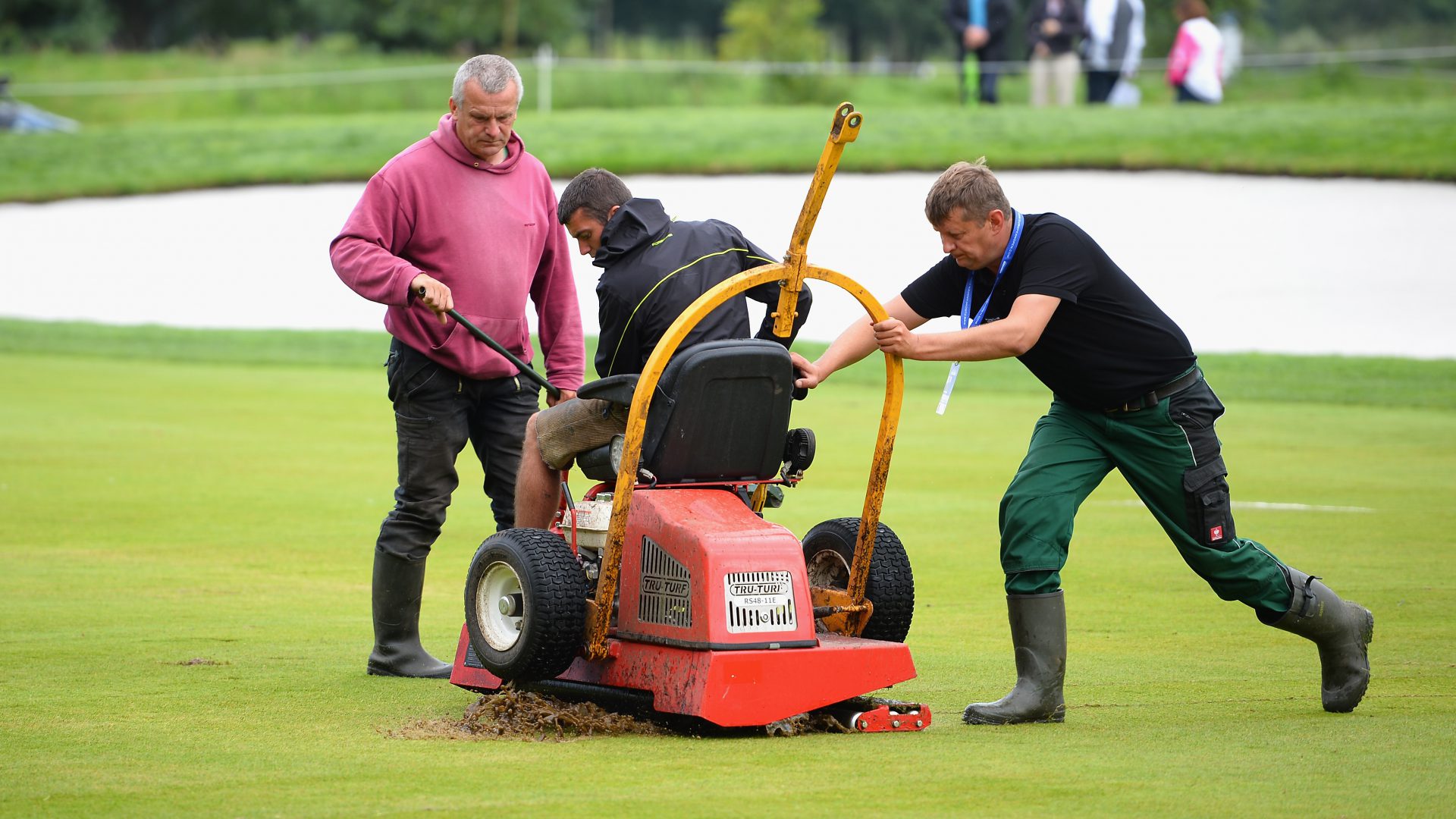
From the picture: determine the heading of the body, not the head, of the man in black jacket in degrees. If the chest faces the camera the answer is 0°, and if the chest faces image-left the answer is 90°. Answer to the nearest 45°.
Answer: approximately 135°

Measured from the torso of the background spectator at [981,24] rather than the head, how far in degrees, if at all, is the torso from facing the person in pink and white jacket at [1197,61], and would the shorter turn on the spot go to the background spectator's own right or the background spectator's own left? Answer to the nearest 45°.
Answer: approximately 90° to the background spectator's own left

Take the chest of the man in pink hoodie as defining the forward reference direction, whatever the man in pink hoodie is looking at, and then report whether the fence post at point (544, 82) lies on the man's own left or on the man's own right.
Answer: on the man's own left
